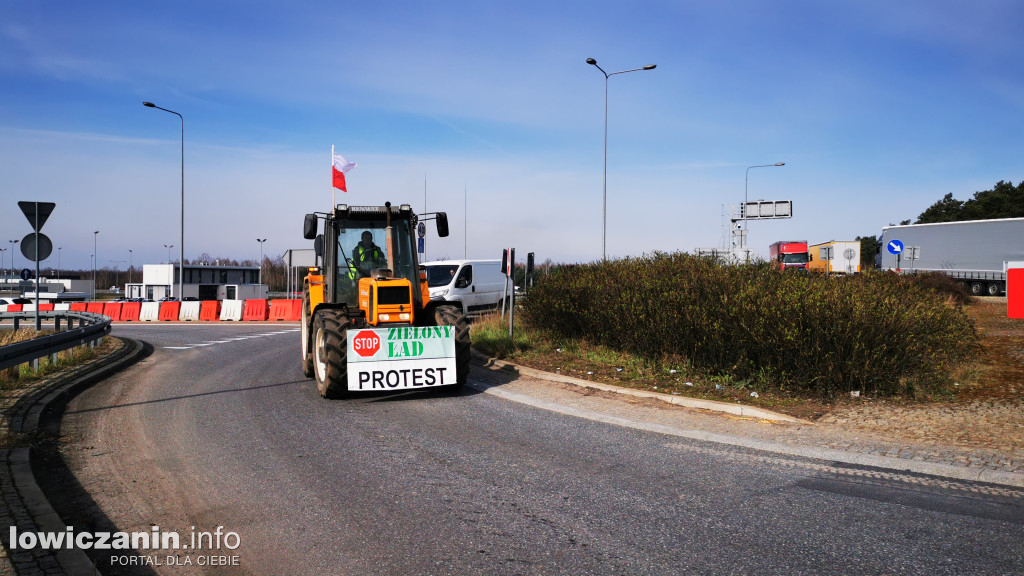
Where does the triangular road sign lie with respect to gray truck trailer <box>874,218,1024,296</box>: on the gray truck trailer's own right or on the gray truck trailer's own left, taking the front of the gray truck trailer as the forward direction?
on the gray truck trailer's own left

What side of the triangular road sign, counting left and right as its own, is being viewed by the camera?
back

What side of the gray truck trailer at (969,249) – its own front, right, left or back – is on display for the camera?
left

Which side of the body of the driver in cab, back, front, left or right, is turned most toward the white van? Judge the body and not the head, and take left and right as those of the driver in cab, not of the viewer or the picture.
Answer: back

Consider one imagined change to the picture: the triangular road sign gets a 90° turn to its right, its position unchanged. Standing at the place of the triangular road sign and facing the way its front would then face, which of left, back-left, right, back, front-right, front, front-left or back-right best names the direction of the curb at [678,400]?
front-right

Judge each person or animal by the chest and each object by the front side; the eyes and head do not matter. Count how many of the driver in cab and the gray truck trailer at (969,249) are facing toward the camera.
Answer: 1

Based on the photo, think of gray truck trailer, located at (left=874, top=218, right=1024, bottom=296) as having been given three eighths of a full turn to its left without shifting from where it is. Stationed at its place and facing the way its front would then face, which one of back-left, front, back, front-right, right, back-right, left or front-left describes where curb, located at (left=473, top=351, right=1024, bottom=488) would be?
front-right

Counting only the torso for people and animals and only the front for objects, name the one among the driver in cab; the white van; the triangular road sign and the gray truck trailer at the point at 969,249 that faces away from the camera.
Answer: the triangular road sign

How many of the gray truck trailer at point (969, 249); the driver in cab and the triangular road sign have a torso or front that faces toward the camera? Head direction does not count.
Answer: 1

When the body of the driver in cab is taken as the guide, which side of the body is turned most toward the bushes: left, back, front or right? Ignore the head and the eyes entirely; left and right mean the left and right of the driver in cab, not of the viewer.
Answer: left

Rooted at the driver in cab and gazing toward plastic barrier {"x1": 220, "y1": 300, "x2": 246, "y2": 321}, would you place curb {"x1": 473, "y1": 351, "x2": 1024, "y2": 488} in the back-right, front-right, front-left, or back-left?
back-right

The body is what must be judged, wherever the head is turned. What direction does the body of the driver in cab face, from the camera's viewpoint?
toward the camera

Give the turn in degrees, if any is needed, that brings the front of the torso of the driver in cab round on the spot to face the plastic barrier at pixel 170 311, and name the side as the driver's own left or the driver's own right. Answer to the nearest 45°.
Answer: approximately 180°

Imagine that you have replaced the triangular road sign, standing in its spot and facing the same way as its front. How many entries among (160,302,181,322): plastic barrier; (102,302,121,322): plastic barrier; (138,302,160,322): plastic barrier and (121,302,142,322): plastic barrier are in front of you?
4

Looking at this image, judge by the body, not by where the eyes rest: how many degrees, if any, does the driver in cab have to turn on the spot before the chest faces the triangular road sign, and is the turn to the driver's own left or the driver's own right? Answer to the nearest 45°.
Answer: approximately 135° to the driver's own right

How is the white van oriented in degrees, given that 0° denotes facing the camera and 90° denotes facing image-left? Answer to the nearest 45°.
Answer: approximately 45°
